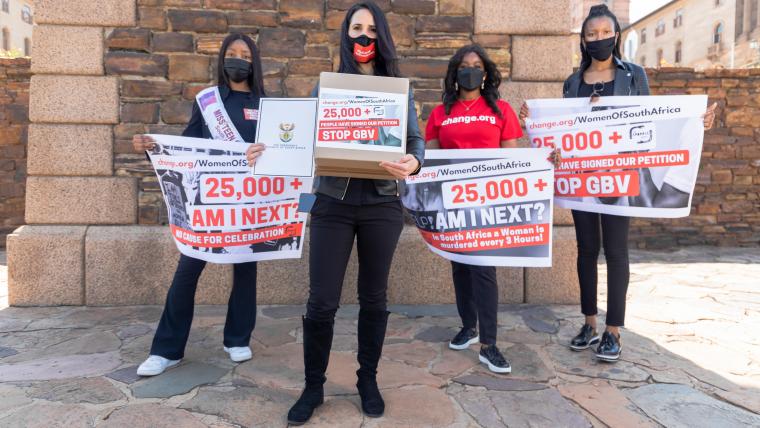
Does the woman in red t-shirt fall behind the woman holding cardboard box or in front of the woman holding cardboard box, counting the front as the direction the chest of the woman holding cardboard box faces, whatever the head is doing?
behind

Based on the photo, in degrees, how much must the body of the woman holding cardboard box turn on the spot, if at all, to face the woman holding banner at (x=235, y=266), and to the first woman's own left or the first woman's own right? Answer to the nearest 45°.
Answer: approximately 135° to the first woman's own right

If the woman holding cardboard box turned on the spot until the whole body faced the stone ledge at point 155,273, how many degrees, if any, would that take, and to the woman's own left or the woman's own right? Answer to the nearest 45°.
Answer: approximately 135° to the woman's own right

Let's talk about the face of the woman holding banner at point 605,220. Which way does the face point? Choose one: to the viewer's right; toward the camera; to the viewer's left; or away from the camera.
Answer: toward the camera

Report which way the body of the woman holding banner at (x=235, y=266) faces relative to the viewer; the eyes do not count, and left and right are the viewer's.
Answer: facing the viewer

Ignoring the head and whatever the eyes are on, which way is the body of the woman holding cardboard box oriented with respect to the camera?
toward the camera

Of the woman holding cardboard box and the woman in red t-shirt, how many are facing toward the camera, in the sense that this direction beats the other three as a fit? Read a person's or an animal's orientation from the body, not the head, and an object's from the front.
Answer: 2

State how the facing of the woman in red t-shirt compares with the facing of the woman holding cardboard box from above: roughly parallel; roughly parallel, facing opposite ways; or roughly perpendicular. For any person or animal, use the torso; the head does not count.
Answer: roughly parallel

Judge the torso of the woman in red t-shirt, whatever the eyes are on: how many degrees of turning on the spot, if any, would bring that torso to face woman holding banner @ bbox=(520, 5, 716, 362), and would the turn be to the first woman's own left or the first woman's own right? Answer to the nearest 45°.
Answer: approximately 90° to the first woman's own left

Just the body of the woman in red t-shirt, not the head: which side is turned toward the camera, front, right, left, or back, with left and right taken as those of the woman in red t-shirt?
front

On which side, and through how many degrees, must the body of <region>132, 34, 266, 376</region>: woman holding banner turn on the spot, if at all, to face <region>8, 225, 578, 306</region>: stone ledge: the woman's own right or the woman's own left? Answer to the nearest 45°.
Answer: approximately 180°

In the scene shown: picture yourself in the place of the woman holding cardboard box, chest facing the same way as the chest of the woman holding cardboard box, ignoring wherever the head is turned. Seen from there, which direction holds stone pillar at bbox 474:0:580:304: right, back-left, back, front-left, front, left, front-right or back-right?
back-left

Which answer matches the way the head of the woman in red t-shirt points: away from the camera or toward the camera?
toward the camera

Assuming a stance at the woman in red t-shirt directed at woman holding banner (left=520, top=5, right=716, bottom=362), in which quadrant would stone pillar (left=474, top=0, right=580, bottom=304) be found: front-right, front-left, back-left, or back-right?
front-left

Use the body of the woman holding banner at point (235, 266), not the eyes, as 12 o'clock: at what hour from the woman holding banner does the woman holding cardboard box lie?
The woman holding cardboard box is roughly at 11 o'clock from the woman holding banner.

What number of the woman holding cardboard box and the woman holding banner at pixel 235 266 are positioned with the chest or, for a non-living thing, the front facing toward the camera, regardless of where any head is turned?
2
